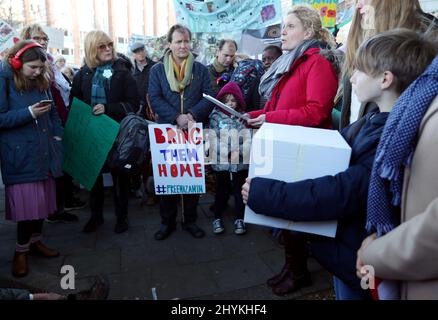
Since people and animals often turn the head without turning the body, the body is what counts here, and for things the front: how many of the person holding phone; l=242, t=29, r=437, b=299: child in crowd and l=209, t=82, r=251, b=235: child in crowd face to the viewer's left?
1

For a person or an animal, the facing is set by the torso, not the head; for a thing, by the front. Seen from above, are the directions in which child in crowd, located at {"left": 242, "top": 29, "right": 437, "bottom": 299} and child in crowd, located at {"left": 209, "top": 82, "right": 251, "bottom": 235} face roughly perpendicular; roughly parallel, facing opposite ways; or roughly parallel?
roughly perpendicular

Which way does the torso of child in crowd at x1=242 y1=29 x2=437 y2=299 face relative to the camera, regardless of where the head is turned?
to the viewer's left

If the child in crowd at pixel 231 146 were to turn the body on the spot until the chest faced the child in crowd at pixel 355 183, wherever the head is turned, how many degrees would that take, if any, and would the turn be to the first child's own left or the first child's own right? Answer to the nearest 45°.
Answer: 0° — they already face them

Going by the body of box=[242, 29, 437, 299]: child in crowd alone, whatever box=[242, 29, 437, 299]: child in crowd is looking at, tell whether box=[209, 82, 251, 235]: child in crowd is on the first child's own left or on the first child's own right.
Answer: on the first child's own right

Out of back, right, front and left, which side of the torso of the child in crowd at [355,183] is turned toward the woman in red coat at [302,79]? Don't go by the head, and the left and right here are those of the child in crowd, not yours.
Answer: right

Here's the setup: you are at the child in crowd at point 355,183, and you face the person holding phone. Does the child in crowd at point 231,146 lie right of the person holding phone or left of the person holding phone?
right

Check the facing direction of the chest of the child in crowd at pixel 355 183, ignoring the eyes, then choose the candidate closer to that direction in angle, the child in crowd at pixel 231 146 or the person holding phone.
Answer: the person holding phone

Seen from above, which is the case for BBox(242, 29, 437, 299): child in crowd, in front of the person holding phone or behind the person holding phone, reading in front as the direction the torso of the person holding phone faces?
in front
